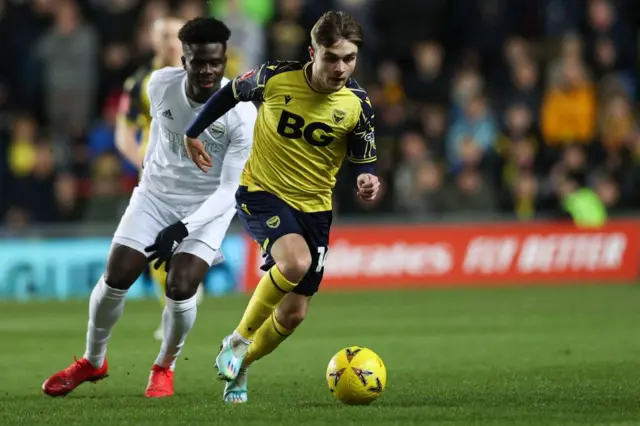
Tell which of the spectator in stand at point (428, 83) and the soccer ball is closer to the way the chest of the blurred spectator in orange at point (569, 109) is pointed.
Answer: the soccer ball

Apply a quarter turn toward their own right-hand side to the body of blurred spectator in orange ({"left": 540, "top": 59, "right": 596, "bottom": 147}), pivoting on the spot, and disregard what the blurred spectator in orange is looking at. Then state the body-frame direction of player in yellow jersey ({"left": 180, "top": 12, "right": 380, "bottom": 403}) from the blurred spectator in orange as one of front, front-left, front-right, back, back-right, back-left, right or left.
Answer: left

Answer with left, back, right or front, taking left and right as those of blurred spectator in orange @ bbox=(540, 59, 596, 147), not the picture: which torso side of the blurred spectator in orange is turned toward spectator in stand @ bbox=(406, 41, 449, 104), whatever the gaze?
right

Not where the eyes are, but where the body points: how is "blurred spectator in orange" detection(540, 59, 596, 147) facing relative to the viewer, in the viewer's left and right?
facing the viewer

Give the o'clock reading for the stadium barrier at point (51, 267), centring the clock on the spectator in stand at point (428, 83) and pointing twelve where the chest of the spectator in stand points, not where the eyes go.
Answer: The stadium barrier is roughly at 2 o'clock from the spectator in stand.

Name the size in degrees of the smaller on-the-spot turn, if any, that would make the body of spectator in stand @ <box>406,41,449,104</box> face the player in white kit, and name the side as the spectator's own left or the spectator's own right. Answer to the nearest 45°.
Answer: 0° — they already face them

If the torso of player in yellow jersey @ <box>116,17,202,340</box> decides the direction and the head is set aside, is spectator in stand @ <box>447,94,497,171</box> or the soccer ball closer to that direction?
the soccer ball

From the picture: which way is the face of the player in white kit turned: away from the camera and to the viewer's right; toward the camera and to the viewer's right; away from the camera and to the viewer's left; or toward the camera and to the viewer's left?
toward the camera and to the viewer's right

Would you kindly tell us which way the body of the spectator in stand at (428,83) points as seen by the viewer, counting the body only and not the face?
toward the camera

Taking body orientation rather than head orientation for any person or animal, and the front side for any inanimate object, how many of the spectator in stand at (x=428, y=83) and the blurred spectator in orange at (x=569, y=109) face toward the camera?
2

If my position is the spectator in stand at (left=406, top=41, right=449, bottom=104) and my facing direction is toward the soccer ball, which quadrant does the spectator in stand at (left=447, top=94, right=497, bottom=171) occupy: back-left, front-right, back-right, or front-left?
front-left

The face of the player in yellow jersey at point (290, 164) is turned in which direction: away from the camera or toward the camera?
toward the camera
